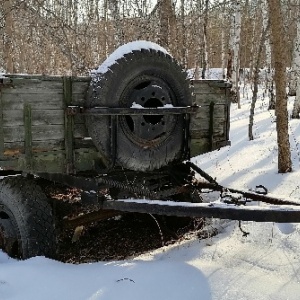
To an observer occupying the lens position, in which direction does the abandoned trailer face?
facing the viewer and to the right of the viewer

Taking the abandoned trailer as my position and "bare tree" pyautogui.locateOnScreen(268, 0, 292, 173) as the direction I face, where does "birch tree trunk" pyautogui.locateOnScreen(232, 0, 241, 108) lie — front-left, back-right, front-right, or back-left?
front-left

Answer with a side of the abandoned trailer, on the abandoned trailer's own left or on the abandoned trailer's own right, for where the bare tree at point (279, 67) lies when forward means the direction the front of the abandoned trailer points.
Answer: on the abandoned trailer's own left

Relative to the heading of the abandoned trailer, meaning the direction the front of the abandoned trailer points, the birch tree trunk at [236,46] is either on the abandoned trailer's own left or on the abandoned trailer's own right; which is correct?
on the abandoned trailer's own left
